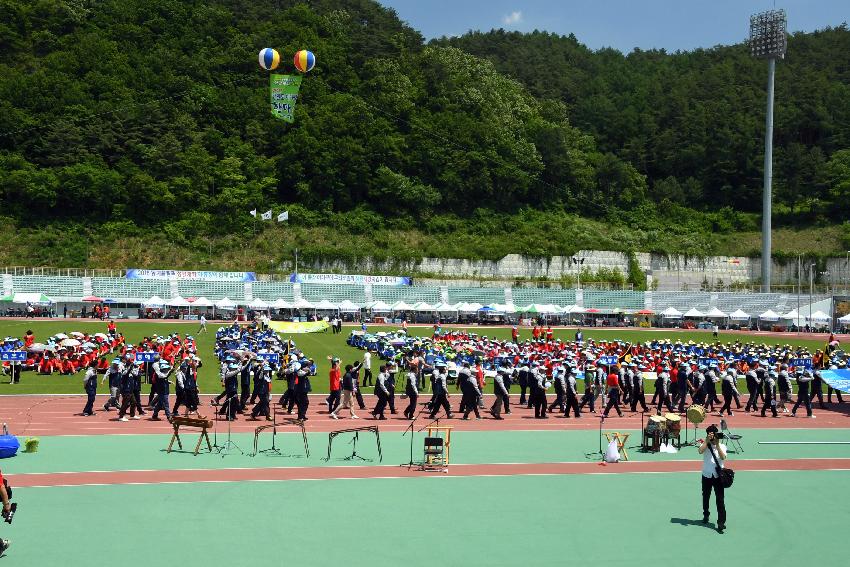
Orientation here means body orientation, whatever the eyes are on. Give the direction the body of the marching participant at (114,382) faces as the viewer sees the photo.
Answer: to the viewer's left

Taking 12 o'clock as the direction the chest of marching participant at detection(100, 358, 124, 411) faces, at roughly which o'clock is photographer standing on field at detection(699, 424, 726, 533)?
The photographer standing on field is roughly at 8 o'clock from the marching participant.

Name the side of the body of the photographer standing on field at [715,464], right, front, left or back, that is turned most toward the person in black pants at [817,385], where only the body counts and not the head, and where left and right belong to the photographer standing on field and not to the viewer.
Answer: back

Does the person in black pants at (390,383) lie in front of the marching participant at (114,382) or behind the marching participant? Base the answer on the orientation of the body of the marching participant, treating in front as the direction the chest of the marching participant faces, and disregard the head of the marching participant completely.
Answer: behind
